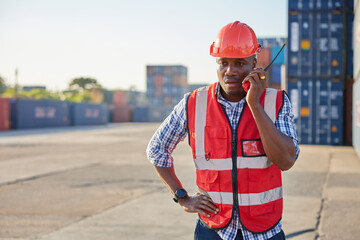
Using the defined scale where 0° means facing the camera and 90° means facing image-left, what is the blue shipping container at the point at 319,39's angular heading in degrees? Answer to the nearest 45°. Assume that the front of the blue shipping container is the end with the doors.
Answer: approximately 0°

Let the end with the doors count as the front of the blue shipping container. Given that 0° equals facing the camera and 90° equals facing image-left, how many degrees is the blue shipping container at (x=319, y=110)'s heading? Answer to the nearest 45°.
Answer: approximately 0°

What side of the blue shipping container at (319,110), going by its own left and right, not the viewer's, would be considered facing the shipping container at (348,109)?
left

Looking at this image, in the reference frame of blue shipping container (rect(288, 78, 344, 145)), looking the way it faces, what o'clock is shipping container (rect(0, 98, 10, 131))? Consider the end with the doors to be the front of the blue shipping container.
The shipping container is roughly at 4 o'clock from the blue shipping container.

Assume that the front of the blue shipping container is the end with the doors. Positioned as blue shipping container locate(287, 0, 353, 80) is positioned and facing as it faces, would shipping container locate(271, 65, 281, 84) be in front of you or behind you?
behind

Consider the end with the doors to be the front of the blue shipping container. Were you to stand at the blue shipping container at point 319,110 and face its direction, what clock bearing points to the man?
The man is roughly at 12 o'clock from the blue shipping container.

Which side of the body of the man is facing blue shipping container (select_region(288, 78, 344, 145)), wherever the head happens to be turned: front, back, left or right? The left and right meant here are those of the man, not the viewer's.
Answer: back

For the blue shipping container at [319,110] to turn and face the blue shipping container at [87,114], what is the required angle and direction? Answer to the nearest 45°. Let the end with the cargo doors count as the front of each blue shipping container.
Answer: approximately 135° to its right

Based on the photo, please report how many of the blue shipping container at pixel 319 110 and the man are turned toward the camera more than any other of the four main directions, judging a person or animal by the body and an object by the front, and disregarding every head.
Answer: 2

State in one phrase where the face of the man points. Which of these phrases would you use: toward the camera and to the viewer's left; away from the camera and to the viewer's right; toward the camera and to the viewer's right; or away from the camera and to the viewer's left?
toward the camera and to the viewer's left
